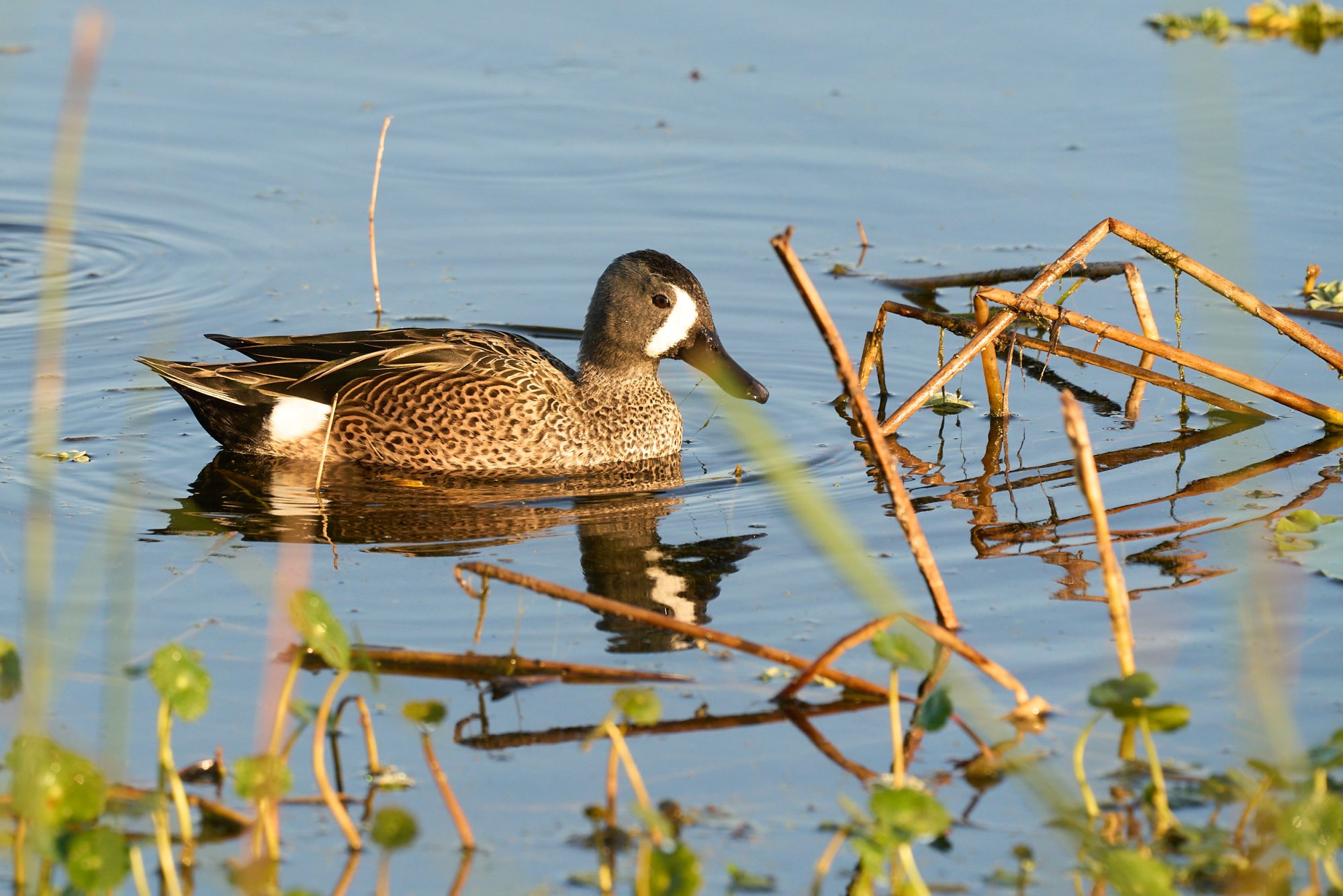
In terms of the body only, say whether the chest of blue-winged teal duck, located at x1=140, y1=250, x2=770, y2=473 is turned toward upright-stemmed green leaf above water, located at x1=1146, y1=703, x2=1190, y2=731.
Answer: no

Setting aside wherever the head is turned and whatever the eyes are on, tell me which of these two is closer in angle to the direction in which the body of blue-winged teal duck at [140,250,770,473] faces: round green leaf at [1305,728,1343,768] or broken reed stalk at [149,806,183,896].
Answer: the round green leaf

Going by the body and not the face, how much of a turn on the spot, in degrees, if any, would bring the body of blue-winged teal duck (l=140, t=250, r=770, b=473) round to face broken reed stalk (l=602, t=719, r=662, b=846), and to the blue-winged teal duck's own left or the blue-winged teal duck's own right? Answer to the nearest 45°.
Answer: approximately 90° to the blue-winged teal duck's own right

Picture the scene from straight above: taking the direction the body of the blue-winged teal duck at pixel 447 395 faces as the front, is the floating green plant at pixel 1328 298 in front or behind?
in front

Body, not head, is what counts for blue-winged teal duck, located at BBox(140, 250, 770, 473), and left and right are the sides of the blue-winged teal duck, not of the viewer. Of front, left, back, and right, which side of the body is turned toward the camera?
right

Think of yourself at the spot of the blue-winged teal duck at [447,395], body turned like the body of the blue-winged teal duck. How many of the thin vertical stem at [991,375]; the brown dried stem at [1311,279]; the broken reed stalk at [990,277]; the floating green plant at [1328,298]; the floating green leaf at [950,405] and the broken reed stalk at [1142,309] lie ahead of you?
6

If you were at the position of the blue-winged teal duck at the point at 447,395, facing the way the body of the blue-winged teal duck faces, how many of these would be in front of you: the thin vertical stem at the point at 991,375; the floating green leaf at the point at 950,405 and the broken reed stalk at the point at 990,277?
3

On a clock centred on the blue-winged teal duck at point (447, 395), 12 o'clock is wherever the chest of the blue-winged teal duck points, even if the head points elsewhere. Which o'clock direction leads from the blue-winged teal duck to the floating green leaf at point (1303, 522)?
The floating green leaf is roughly at 1 o'clock from the blue-winged teal duck.

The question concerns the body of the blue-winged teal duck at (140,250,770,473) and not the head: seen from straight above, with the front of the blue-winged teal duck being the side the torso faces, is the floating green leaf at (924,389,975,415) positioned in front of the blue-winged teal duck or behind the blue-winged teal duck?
in front

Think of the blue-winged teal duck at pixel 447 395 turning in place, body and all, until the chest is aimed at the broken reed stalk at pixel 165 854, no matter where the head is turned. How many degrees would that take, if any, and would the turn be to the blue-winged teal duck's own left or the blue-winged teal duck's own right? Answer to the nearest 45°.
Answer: approximately 90° to the blue-winged teal duck's own right

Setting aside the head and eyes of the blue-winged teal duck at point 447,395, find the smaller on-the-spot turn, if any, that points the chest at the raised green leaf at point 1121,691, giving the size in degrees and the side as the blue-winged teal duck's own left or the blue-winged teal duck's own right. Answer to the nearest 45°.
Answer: approximately 45° to the blue-winged teal duck's own right

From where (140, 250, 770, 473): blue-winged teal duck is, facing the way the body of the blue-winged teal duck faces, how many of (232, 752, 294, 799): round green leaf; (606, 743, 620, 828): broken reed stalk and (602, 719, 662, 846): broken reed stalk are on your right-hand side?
3

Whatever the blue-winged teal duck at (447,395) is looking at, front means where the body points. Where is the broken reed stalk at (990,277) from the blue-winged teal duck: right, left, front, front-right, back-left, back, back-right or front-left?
front

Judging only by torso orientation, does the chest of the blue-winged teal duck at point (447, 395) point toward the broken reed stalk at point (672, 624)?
no

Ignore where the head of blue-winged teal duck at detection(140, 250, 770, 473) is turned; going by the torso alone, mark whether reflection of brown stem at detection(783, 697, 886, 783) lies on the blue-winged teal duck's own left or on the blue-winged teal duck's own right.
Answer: on the blue-winged teal duck's own right

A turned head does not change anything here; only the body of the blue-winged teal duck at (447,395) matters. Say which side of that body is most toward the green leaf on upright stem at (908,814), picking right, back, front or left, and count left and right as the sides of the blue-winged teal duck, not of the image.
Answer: right

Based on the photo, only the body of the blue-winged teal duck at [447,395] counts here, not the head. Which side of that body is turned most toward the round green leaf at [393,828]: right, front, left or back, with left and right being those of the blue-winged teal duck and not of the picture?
right
